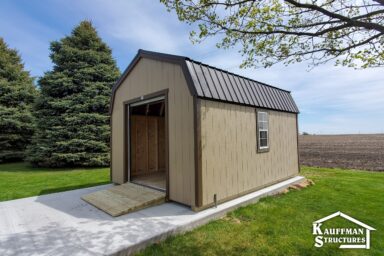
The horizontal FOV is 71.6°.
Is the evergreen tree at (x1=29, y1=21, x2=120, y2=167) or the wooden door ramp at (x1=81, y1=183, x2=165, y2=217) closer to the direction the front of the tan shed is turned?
the wooden door ramp

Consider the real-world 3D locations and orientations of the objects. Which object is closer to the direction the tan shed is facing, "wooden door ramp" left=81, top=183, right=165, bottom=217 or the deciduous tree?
the wooden door ramp

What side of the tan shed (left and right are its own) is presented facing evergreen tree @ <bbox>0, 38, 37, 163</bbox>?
right

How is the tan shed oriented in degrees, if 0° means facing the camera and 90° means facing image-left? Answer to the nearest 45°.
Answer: approximately 45°

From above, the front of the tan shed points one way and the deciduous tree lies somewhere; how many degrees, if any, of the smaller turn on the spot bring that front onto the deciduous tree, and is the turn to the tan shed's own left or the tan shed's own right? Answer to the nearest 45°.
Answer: approximately 90° to the tan shed's own left

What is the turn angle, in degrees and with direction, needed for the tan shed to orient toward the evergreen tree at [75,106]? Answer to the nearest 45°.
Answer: approximately 90° to its right
